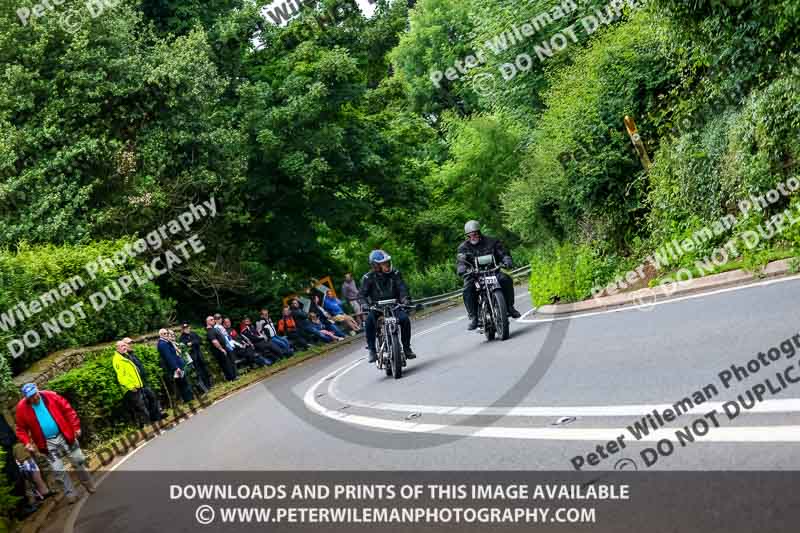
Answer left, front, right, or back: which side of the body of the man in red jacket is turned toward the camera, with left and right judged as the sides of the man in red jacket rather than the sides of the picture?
front

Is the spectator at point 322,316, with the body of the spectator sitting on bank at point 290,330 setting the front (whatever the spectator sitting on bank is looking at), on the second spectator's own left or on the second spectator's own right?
on the second spectator's own left

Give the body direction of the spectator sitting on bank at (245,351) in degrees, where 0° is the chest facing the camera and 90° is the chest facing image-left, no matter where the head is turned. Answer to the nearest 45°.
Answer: approximately 315°

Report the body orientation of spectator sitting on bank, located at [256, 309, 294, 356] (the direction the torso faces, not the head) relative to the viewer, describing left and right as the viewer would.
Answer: facing the viewer and to the right of the viewer

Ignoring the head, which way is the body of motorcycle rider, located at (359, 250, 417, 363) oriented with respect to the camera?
toward the camera

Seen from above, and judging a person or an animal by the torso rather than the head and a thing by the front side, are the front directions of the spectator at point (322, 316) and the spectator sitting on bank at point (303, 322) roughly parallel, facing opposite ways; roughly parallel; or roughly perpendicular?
roughly parallel

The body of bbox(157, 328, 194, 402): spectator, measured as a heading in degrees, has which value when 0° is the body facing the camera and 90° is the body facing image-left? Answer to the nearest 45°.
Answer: approximately 315°

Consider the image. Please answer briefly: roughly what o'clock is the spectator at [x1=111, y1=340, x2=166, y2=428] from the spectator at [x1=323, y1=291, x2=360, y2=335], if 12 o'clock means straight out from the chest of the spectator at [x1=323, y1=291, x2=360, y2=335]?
the spectator at [x1=111, y1=340, x2=166, y2=428] is roughly at 2 o'clock from the spectator at [x1=323, y1=291, x2=360, y2=335].

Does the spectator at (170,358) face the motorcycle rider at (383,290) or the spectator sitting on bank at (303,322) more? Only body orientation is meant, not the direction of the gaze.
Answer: the motorcycle rider

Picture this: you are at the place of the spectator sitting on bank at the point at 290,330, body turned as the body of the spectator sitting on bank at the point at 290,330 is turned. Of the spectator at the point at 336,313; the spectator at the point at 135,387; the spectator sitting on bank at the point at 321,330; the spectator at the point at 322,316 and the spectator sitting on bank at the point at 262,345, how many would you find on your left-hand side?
3

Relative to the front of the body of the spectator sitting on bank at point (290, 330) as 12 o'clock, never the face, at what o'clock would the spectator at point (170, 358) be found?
The spectator is roughly at 2 o'clock from the spectator sitting on bank.

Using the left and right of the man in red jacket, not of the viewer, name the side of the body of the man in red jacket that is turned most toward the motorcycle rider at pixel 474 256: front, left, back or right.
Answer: left

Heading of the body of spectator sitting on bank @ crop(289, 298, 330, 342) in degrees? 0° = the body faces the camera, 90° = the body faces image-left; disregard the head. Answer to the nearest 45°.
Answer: approximately 315°
